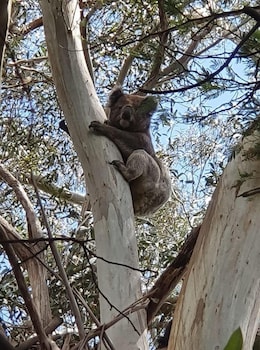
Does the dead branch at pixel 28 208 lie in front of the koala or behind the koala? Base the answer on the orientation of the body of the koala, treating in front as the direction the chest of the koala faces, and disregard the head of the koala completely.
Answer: in front

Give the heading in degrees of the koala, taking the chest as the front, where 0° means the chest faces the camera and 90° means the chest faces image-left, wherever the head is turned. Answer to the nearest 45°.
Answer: approximately 90°

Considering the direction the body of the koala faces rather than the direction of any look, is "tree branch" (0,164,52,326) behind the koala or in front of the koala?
in front
